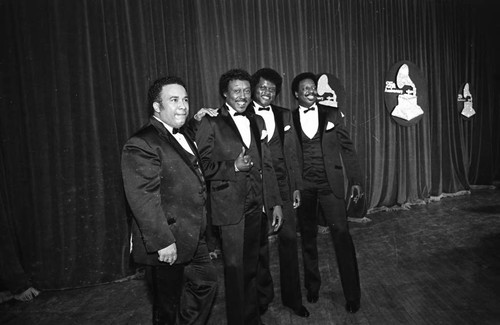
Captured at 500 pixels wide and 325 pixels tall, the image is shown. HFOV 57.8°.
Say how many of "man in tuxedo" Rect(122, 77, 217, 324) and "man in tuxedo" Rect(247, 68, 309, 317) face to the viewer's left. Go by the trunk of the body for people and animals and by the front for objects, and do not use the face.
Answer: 0

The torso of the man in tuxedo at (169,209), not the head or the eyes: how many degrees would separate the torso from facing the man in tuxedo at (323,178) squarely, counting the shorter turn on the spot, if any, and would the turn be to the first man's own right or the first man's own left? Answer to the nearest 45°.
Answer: approximately 90° to the first man's own left

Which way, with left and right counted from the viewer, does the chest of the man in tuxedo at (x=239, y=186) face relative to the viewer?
facing the viewer and to the right of the viewer

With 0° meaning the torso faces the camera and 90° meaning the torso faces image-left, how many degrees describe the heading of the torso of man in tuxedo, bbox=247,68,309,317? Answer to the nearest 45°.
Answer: approximately 0°

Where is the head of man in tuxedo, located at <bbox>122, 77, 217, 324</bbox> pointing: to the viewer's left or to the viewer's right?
to the viewer's right

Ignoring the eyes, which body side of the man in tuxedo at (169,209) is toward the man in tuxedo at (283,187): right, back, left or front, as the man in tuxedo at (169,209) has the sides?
left
